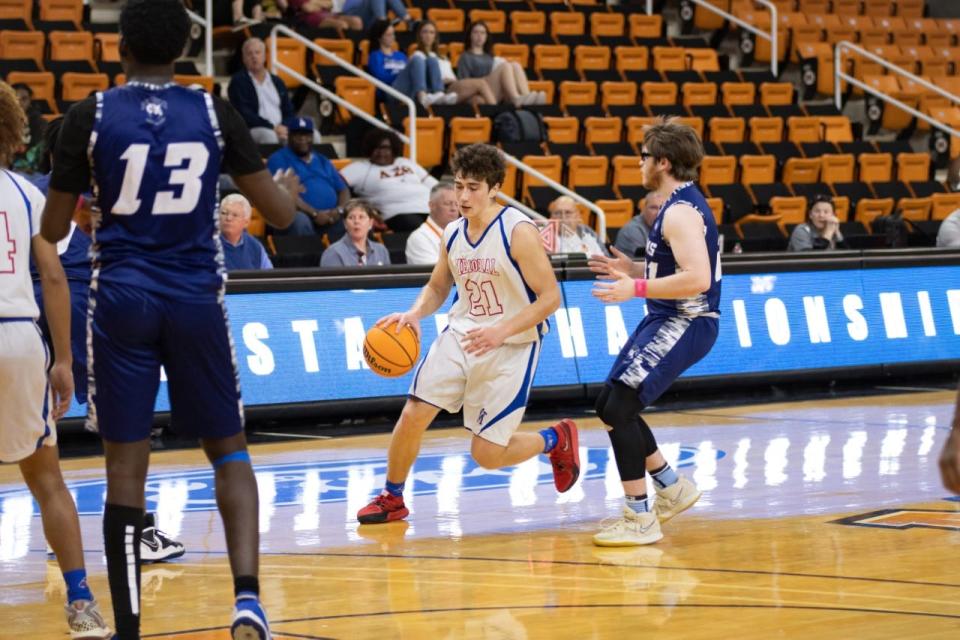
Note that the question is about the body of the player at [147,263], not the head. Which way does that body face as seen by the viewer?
away from the camera

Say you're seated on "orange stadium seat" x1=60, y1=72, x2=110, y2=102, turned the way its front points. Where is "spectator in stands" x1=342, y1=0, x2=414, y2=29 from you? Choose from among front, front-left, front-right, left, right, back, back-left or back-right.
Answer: back-left

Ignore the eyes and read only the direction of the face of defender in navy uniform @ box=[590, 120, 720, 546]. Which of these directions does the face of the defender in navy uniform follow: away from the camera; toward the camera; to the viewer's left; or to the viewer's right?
to the viewer's left

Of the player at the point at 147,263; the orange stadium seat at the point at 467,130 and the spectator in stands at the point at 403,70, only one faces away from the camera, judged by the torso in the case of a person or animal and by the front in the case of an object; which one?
the player

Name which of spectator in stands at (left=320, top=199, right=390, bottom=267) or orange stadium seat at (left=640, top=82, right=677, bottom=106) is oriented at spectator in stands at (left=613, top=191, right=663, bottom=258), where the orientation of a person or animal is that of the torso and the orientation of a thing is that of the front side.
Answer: the orange stadium seat

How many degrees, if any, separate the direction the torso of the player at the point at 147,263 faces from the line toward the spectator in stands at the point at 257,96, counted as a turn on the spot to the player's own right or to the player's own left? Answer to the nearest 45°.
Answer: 0° — they already face them

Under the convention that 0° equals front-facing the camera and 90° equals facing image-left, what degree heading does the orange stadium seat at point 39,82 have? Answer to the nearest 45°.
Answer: approximately 0°

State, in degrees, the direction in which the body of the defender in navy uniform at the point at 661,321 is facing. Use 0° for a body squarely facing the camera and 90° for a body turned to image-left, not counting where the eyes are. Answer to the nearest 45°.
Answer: approximately 90°

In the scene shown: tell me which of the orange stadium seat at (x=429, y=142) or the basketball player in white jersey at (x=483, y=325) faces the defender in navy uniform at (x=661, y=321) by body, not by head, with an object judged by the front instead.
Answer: the orange stadium seat

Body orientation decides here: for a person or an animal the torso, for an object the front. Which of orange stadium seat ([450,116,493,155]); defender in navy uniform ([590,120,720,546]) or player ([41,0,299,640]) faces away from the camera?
the player

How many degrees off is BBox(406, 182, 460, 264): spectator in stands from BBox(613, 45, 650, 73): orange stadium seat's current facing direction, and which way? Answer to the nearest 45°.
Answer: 0° — it already faces them

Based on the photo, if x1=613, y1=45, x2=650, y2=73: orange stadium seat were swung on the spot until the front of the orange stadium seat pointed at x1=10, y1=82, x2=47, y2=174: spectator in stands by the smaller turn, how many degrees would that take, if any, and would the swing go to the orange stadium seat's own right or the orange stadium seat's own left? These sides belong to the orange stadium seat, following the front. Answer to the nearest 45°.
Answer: approximately 45° to the orange stadium seat's own right
